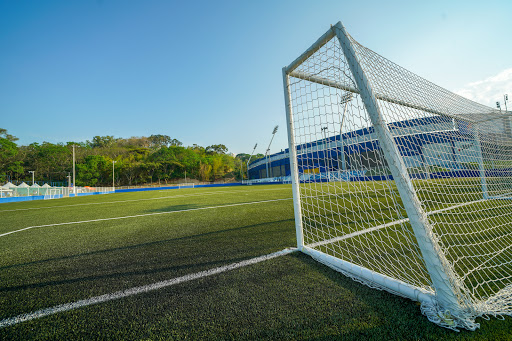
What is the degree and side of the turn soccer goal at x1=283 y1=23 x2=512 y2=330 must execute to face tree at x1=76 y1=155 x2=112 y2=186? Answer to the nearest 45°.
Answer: approximately 45° to its left

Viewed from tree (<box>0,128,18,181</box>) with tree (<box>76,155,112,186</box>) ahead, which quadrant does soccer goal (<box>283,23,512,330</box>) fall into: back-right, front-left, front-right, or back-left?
front-right

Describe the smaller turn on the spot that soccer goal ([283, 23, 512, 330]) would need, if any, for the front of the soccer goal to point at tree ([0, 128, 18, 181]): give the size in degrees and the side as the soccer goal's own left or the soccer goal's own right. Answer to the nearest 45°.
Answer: approximately 45° to the soccer goal's own left

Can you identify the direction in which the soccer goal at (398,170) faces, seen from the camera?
facing away from the viewer and to the left of the viewer
